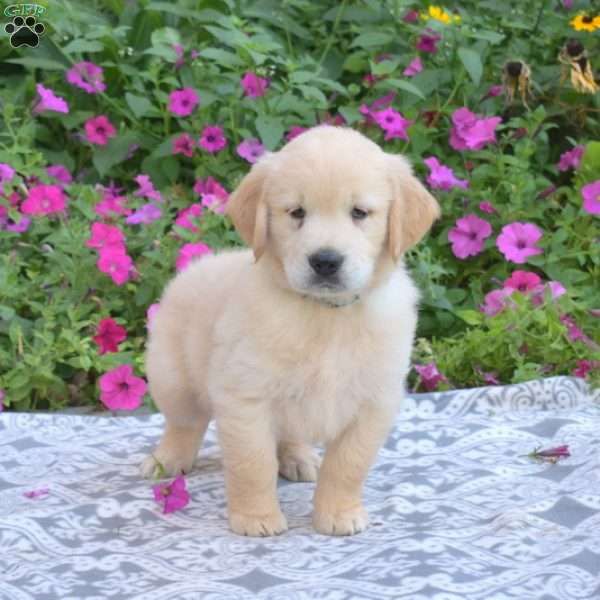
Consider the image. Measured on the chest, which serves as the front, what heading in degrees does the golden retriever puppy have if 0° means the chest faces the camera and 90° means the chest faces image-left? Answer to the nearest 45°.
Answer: approximately 315°

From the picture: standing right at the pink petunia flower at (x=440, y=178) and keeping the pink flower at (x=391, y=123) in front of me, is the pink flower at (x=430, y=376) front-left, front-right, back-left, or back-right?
back-left

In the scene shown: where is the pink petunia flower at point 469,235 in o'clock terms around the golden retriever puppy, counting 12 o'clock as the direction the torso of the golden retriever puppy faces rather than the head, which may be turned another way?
The pink petunia flower is roughly at 8 o'clock from the golden retriever puppy.

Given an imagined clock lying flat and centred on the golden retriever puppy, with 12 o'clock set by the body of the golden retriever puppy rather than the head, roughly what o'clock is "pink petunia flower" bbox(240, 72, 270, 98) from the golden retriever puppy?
The pink petunia flower is roughly at 7 o'clock from the golden retriever puppy.

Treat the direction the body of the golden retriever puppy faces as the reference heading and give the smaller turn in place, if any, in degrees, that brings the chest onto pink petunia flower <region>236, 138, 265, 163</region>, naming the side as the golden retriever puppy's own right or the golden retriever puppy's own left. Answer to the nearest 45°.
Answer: approximately 135° to the golden retriever puppy's own left

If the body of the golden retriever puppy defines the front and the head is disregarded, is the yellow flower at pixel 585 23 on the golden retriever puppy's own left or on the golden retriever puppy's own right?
on the golden retriever puppy's own left

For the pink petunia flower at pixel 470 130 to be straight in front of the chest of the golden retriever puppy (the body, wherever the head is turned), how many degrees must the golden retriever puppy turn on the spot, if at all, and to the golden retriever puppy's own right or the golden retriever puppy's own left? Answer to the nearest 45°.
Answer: approximately 135° to the golden retriever puppy's own left

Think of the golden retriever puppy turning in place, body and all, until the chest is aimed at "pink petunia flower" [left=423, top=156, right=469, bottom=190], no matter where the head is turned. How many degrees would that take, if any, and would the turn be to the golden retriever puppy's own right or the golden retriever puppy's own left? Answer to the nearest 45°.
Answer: approximately 135° to the golden retriever puppy's own left

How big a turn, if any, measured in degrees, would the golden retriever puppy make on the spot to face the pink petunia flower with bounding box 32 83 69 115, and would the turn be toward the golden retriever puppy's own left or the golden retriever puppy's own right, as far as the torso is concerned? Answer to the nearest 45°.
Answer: approximately 180°

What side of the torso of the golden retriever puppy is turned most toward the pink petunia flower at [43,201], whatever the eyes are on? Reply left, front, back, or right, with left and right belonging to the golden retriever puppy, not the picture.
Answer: back

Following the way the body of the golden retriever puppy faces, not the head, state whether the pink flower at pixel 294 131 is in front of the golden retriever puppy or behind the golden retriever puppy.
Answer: behind
